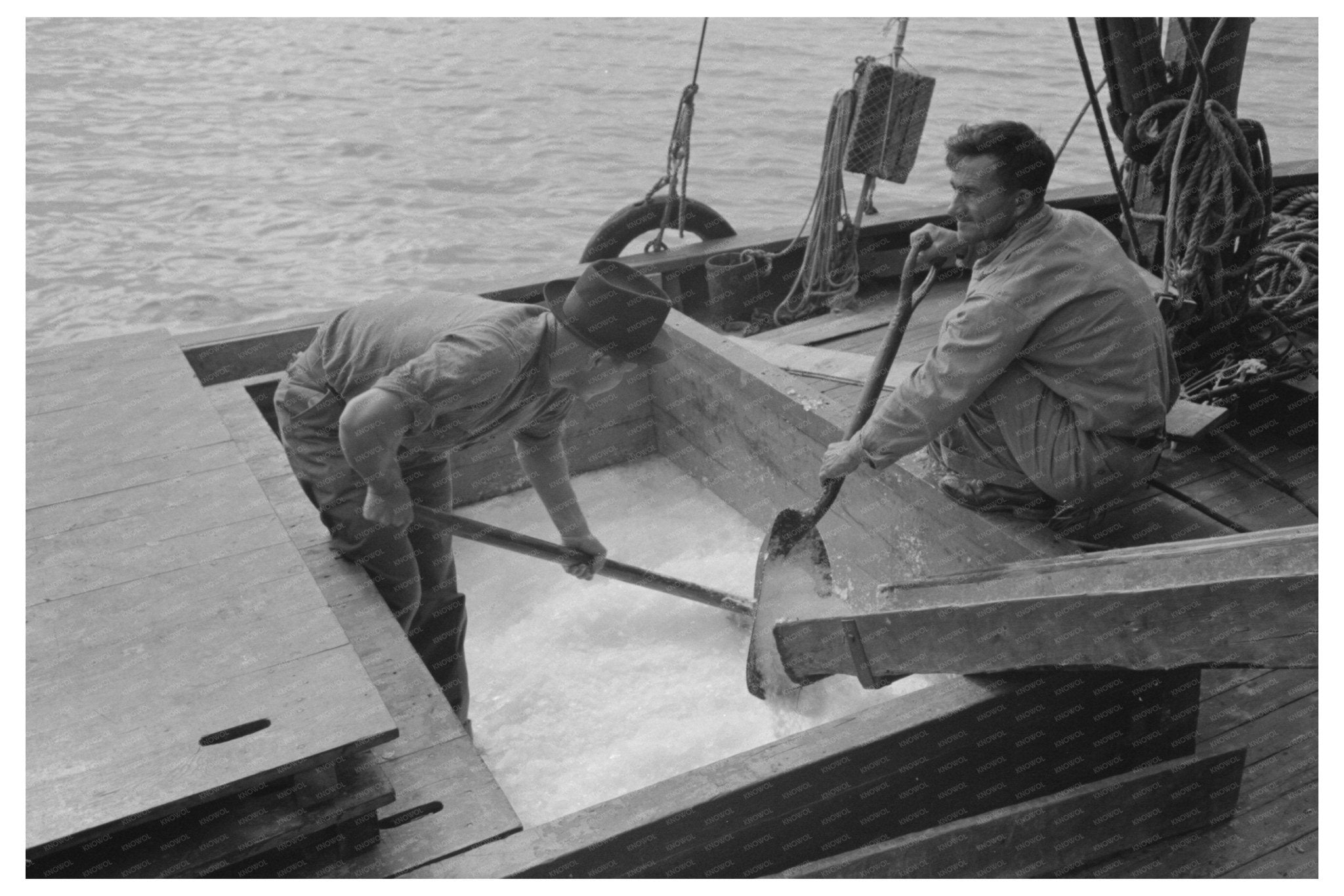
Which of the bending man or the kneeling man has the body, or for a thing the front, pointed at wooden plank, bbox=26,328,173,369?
the kneeling man

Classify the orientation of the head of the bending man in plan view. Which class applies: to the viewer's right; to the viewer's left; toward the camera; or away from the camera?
to the viewer's right

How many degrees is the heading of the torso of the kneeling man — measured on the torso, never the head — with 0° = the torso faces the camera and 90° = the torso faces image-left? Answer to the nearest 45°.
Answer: approximately 90°

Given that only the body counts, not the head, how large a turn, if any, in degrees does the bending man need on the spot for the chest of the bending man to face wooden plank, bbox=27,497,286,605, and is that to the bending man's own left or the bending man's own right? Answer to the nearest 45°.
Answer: approximately 180°

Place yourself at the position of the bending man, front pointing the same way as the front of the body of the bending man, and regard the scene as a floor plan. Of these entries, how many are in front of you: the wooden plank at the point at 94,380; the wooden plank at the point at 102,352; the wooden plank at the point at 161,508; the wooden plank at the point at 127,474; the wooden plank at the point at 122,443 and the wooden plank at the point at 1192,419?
1

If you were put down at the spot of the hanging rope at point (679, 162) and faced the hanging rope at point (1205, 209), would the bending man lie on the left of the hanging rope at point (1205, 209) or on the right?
right

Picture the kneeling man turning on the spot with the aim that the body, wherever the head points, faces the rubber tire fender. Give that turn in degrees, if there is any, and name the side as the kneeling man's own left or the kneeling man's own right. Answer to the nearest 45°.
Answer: approximately 45° to the kneeling man's own right

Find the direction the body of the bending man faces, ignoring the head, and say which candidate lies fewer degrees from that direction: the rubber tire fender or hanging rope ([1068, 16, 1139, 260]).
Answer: the hanging rope

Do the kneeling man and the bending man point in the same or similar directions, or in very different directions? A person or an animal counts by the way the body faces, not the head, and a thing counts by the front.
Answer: very different directions

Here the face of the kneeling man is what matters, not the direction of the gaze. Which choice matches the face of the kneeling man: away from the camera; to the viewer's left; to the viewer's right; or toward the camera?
to the viewer's left

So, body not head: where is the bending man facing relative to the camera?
to the viewer's right

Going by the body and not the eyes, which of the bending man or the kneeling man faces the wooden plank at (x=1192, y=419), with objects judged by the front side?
the bending man

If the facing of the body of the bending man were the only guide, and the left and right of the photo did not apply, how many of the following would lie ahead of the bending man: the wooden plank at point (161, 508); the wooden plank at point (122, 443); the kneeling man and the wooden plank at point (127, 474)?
1

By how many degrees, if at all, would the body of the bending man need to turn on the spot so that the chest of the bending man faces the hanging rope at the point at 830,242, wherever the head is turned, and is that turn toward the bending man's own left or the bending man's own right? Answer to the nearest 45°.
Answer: approximately 45° to the bending man's own left

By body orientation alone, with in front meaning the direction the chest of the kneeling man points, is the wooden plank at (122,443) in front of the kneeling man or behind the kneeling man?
in front

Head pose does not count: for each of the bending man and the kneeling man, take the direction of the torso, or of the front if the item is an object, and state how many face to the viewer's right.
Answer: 1

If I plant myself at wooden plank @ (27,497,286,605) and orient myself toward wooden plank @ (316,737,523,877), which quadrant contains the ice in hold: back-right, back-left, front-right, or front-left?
front-left

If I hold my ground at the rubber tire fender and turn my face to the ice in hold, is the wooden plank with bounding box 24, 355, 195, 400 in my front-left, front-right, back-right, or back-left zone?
front-right

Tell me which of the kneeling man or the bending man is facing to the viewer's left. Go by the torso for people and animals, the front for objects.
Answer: the kneeling man

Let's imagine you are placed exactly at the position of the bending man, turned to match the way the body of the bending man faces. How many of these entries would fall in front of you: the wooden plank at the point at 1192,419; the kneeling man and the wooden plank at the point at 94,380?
2

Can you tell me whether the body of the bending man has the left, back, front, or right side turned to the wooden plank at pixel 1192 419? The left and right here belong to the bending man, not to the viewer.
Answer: front
